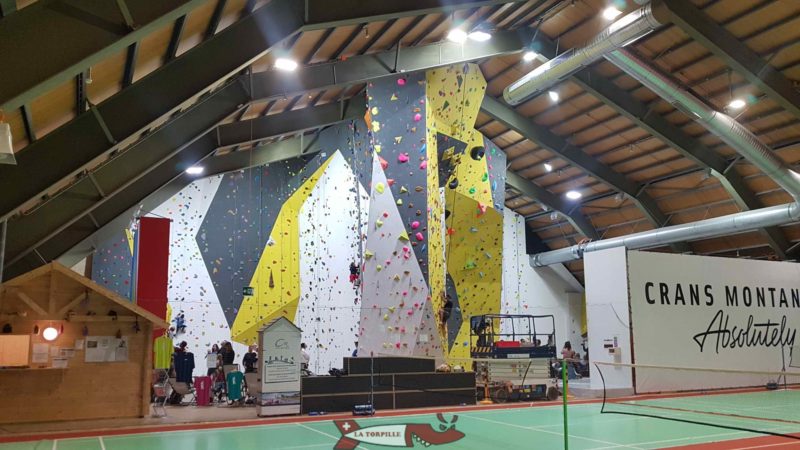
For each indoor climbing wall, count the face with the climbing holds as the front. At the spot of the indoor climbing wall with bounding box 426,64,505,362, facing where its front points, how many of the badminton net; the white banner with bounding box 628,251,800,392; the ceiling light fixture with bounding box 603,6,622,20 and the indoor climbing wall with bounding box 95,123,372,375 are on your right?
1

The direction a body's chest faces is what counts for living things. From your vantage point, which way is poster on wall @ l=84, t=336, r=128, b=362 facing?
toward the camera

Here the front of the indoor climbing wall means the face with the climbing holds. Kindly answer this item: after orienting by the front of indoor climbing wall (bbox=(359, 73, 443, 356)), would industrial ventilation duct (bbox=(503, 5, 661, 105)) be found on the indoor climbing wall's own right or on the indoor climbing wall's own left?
on the indoor climbing wall's own left

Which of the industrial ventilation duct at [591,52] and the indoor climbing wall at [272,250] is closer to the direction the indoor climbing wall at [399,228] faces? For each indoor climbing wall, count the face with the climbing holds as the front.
the industrial ventilation duct

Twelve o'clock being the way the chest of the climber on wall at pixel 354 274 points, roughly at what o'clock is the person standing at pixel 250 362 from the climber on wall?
The person standing is roughly at 7 o'clock from the climber on wall.

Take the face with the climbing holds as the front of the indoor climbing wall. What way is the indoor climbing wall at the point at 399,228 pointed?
toward the camera

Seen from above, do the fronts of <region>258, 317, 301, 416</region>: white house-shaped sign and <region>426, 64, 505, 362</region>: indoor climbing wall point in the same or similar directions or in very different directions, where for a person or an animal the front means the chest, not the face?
same or similar directions

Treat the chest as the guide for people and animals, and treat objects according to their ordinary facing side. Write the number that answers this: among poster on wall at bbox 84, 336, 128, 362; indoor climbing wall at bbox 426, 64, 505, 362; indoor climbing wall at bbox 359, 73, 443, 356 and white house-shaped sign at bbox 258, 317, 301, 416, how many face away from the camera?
0

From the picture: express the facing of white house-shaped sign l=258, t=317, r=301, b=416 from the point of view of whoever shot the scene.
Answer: facing the viewer

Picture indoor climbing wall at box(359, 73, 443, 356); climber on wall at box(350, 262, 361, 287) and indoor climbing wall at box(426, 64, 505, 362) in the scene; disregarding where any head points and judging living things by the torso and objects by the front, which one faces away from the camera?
the climber on wall

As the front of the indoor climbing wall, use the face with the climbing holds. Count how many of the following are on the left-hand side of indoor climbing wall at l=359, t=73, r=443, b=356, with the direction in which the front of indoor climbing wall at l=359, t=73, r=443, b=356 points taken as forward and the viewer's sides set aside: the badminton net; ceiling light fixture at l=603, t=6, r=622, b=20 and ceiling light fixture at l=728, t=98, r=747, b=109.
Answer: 3

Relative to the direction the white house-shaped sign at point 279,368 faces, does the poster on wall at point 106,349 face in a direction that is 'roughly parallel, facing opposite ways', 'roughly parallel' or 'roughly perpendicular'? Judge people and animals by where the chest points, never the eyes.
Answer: roughly parallel

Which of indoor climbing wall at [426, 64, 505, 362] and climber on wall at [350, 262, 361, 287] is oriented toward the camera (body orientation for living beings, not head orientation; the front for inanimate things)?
the indoor climbing wall

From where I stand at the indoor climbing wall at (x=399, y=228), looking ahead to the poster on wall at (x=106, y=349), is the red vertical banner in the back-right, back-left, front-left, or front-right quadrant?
front-right

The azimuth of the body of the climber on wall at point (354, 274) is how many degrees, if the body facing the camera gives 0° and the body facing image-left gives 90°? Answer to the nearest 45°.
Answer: approximately 180°
